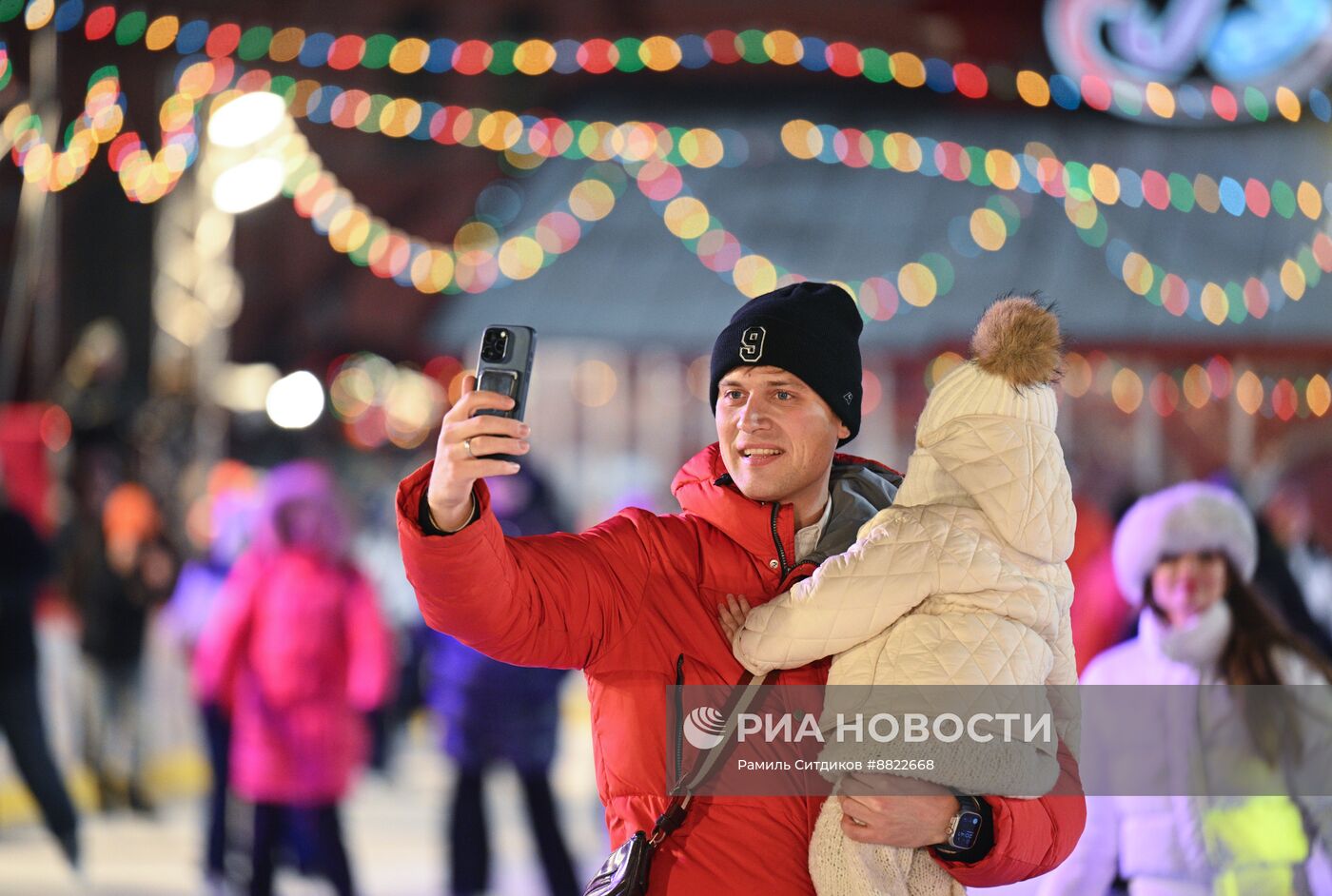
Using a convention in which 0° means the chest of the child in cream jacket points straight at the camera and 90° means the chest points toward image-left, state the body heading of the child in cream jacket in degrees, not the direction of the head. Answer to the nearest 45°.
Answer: approximately 135°

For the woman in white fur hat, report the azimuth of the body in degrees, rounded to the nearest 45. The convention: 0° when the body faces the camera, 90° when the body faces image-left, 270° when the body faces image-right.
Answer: approximately 0°
